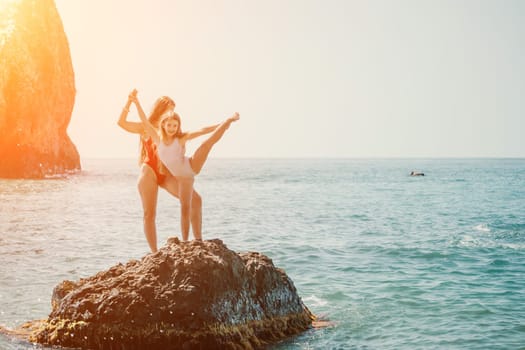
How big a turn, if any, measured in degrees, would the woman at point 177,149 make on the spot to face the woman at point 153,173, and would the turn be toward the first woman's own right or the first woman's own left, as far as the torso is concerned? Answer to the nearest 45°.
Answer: approximately 135° to the first woman's own right
